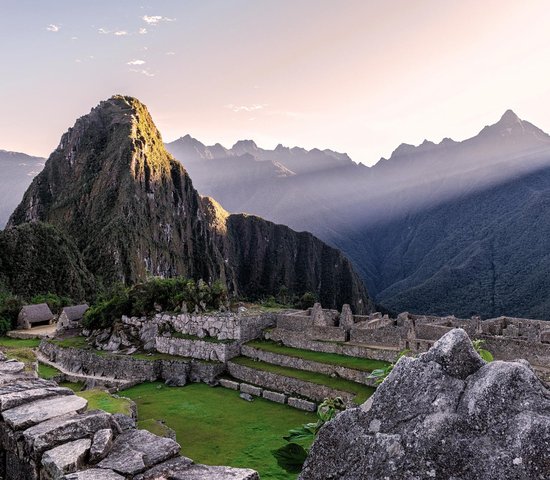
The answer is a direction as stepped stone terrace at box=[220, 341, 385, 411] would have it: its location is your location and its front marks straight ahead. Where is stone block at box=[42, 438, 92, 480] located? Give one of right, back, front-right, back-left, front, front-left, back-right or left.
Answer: front-left

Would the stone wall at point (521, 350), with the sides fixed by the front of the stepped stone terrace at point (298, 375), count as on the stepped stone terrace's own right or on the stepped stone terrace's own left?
on the stepped stone terrace's own left

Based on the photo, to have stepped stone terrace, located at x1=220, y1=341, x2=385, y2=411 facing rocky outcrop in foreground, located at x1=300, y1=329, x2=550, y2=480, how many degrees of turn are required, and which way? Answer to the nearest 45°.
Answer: approximately 45° to its left

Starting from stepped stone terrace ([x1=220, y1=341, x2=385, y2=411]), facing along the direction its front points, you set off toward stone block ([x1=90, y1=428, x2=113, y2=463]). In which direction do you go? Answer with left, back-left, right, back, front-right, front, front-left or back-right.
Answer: front-left

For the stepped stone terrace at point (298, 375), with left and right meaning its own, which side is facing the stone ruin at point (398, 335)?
back

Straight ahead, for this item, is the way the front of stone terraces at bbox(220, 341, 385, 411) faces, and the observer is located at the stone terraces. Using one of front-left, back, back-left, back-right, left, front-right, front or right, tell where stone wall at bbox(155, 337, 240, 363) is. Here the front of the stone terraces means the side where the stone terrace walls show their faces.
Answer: right

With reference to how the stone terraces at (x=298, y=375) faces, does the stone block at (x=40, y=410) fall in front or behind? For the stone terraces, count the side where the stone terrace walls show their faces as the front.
in front

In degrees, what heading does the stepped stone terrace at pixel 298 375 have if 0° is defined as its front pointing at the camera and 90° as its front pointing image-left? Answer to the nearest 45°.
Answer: approximately 45°
